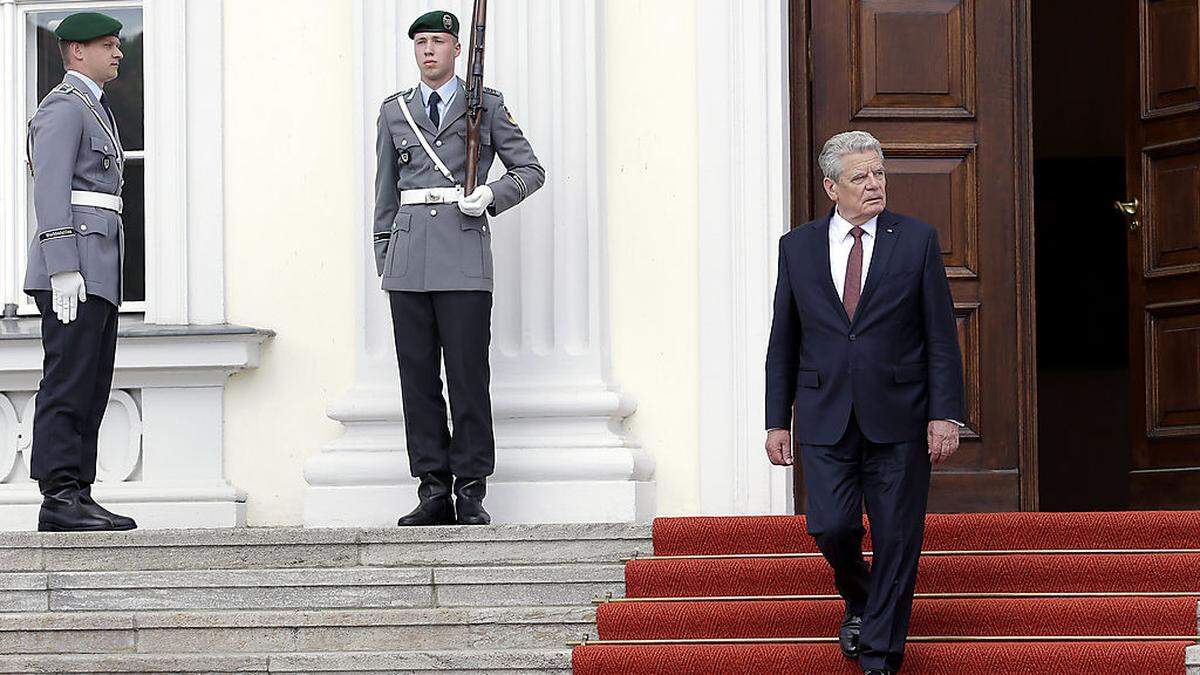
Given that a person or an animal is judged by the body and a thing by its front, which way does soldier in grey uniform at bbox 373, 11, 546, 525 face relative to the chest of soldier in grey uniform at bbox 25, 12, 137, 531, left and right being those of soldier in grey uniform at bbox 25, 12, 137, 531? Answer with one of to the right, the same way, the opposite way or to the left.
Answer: to the right

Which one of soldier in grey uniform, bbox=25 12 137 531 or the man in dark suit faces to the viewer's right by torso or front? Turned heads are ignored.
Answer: the soldier in grey uniform

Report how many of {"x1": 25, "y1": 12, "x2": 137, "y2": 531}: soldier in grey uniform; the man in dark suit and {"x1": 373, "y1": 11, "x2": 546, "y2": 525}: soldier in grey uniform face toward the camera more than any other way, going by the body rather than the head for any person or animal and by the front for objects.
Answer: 2

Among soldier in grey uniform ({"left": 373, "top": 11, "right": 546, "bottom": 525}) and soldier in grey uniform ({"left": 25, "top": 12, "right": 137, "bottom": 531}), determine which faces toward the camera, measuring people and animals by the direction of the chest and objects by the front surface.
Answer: soldier in grey uniform ({"left": 373, "top": 11, "right": 546, "bottom": 525})

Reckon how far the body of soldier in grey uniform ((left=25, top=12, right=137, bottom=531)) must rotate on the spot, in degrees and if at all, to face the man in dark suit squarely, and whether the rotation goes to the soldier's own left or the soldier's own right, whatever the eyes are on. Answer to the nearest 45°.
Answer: approximately 45° to the soldier's own right

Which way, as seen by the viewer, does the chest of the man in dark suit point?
toward the camera

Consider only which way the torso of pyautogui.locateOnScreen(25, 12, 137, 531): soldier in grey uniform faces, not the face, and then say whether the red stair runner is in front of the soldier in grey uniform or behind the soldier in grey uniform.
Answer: in front

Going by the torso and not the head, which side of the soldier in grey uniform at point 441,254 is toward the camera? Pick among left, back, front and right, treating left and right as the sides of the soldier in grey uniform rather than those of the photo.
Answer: front

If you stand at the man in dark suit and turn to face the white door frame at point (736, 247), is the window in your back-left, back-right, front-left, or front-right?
front-left

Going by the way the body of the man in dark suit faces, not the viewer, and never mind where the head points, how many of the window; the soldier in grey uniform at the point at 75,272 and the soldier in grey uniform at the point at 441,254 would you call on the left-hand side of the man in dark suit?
0

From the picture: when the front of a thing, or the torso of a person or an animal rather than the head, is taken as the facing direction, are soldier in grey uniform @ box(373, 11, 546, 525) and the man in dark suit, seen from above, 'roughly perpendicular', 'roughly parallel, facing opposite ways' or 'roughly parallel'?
roughly parallel

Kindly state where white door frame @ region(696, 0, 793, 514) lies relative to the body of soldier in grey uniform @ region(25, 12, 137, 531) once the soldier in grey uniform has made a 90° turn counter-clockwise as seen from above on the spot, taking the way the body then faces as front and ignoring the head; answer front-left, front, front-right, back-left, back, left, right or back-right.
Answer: right

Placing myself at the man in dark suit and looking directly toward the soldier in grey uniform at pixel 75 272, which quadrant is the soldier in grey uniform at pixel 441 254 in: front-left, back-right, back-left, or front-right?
front-right

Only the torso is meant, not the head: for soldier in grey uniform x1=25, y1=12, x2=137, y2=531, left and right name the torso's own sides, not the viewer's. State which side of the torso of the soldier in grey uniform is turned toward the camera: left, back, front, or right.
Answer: right

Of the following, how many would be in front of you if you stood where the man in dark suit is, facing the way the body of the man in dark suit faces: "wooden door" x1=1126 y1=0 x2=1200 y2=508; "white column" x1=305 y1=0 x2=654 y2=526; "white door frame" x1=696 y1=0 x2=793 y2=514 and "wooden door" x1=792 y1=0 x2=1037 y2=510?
0

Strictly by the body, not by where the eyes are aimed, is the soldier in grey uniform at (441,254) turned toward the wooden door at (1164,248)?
no
